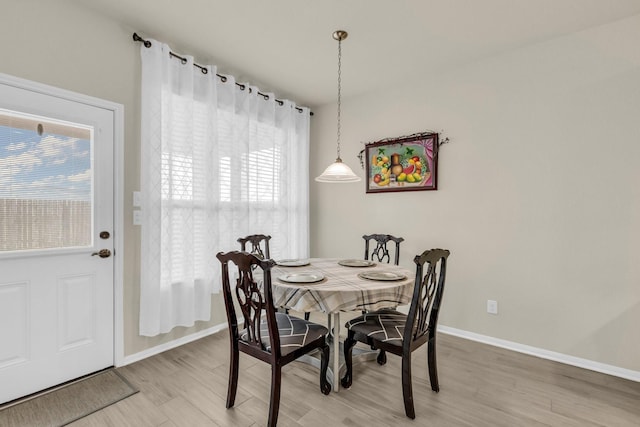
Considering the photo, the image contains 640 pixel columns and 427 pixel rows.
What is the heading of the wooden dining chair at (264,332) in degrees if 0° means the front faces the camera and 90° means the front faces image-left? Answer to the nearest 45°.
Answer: approximately 225°

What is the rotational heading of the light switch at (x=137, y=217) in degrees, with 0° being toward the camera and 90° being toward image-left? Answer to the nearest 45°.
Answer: approximately 0°

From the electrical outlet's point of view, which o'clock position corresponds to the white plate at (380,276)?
The white plate is roughly at 1 o'clock from the electrical outlet.

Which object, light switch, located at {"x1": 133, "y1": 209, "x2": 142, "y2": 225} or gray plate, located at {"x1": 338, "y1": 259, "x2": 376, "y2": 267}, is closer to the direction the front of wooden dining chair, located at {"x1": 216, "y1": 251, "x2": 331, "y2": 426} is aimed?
the gray plate

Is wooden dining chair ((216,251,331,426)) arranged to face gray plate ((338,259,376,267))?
yes

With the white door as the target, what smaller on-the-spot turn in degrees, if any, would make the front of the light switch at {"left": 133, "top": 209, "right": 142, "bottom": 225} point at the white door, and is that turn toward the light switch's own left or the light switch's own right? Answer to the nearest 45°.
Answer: approximately 90° to the light switch's own right

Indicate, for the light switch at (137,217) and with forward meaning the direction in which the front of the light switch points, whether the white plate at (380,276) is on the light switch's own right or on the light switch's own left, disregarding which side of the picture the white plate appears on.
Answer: on the light switch's own left

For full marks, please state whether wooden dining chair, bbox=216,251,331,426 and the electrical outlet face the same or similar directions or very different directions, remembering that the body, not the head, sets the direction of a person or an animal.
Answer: very different directions

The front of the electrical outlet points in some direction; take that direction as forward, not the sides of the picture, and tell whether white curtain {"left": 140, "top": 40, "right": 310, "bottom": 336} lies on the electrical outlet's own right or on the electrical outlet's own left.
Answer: on the electrical outlet's own right

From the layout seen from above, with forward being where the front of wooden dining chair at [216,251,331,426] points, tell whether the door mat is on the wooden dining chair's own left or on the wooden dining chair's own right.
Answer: on the wooden dining chair's own left

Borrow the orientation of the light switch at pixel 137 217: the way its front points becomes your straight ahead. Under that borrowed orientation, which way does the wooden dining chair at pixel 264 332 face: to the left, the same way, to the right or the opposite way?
to the left

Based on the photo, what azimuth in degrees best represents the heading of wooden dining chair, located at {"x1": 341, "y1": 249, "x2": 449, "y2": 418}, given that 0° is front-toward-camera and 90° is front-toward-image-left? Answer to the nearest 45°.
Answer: approximately 135°
